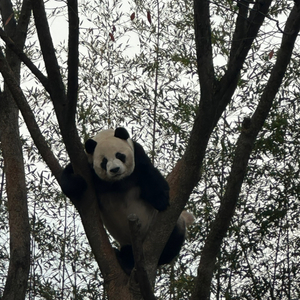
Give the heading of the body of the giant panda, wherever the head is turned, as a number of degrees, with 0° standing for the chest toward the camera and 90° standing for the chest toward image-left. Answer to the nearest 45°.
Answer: approximately 0°

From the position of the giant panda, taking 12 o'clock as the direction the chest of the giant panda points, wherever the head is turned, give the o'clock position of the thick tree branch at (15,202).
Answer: The thick tree branch is roughly at 3 o'clock from the giant panda.
